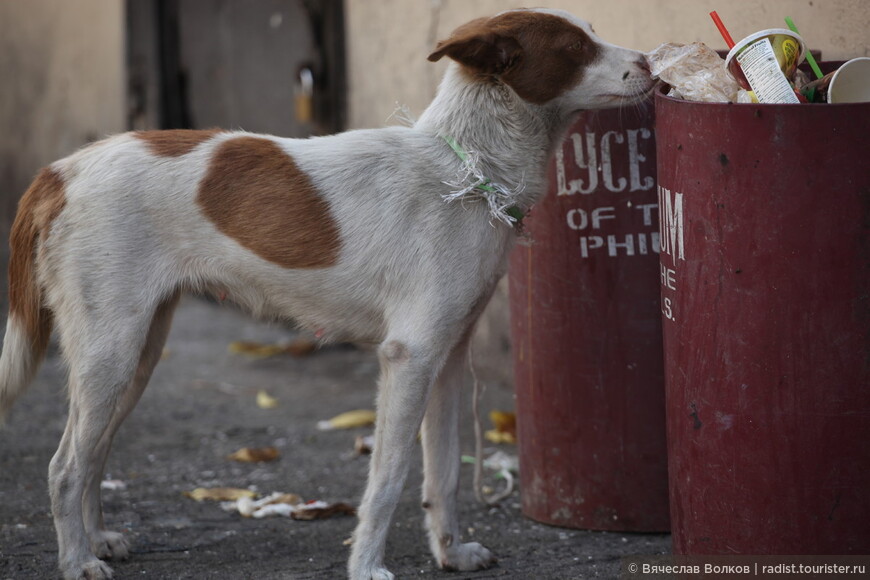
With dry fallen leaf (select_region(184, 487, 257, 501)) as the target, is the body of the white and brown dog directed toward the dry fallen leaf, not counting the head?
no

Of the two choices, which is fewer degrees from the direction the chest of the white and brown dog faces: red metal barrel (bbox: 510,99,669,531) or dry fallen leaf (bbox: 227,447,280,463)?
the red metal barrel

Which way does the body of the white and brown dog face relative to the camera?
to the viewer's right

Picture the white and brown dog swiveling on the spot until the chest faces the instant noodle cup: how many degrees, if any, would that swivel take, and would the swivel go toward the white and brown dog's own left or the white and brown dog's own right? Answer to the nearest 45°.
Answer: approximately 45° to the white and brown dog's own right

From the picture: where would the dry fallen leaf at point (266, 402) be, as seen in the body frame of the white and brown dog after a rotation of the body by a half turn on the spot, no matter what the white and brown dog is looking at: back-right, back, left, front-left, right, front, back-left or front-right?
right

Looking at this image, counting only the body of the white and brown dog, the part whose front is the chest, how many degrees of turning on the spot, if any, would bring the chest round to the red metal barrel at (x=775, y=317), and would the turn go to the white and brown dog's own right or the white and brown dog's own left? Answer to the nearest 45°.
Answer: approximately 45° to the white and brown dog's own right

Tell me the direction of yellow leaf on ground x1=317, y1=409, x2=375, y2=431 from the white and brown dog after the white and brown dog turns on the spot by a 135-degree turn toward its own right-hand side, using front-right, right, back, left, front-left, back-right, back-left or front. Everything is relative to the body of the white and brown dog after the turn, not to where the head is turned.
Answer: back-right

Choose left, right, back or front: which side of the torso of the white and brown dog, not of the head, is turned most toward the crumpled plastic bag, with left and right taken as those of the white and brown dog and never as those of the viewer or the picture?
front

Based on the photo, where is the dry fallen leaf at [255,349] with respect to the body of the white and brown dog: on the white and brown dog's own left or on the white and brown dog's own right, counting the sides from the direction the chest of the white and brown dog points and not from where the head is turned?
on the white and brown dog's own left

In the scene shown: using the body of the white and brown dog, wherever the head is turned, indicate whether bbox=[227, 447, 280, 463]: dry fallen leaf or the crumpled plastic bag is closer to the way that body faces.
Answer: the crumpled plastic bag
